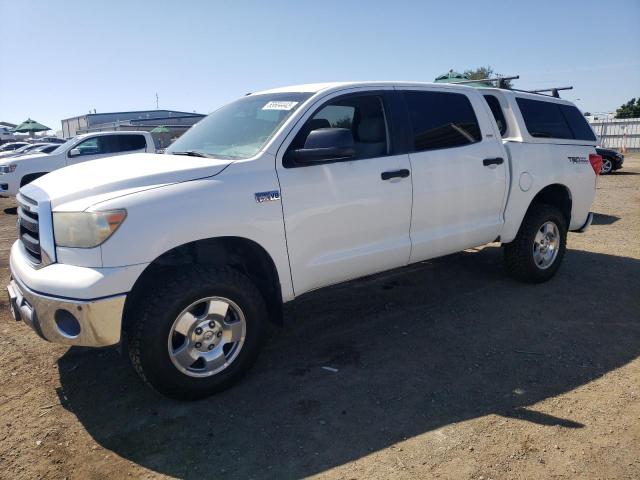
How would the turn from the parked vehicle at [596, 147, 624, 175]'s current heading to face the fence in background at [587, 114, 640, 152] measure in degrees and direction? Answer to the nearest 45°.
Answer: approximately 135° to its left

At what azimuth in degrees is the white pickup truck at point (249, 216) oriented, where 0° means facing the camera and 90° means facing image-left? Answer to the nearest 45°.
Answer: approximately 45°

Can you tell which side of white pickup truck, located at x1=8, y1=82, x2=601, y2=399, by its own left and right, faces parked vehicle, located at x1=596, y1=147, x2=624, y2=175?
back

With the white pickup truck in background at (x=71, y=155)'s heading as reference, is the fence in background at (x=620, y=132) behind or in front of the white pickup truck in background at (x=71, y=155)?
behind

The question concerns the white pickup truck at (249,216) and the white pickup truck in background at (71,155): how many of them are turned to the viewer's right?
0

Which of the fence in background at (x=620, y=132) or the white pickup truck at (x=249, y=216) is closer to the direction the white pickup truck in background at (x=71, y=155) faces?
the white pickup truck at (x=249, y=216)
